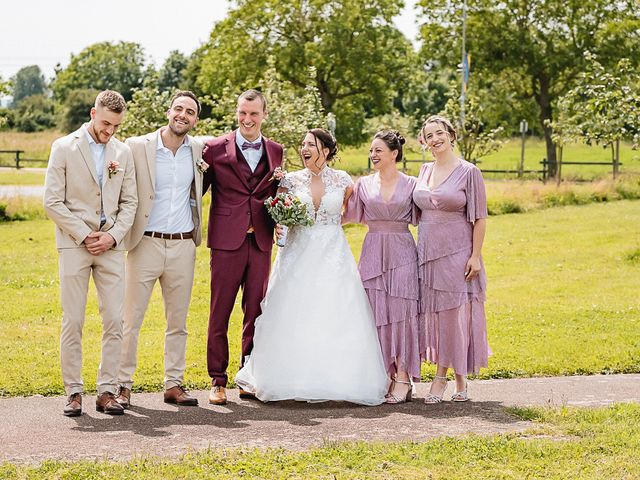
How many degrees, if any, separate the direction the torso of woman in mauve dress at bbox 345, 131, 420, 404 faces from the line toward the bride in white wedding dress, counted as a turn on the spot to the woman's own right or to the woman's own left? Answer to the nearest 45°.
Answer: approximately 90° to the woman's own right

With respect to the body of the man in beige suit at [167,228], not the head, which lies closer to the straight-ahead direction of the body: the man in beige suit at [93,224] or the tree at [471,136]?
the man in beige suit

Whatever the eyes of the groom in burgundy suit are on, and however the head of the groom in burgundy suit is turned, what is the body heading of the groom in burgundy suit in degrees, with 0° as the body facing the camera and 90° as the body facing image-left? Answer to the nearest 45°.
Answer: approximately 0°

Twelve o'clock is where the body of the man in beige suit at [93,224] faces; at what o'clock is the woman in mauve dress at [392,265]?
The woman in mauve dress is roughly at 9 o'clock from the man in beige suit.

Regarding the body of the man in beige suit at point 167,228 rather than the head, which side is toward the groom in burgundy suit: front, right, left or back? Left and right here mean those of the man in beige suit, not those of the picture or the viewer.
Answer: left

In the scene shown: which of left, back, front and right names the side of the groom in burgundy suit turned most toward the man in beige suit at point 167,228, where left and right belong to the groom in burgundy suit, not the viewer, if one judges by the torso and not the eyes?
right
